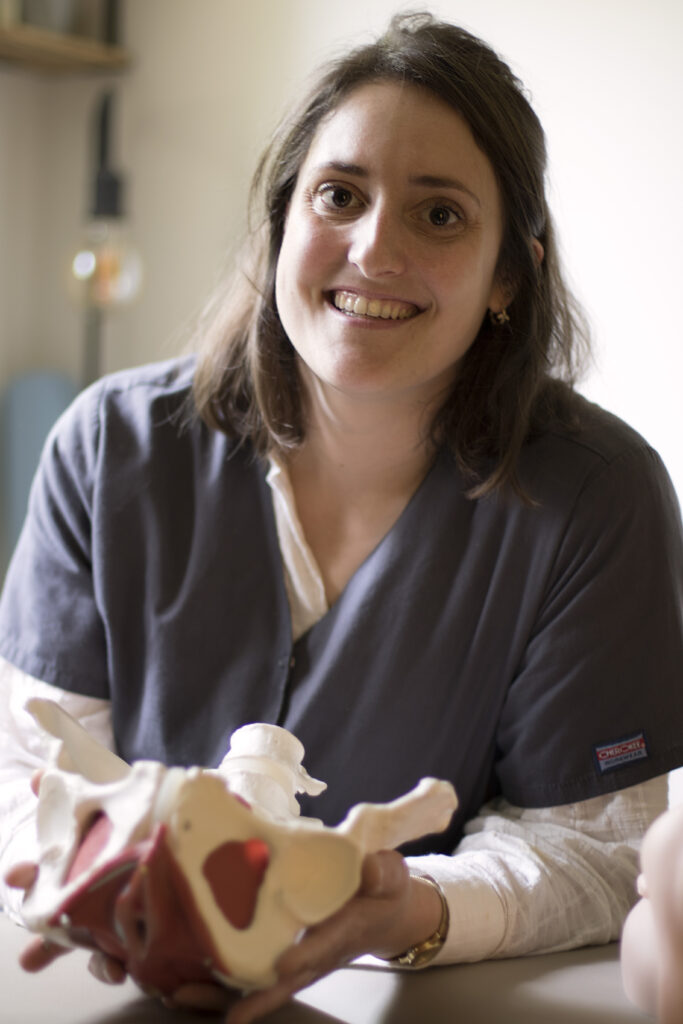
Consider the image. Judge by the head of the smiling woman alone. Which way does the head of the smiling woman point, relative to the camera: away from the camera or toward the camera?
toward the camera

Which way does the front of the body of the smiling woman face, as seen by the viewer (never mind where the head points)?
toward the camera

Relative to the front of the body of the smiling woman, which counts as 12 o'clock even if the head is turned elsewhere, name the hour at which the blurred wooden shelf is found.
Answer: The blurred wooden shelf is roughly at 5 o'clock from the smiling woman.

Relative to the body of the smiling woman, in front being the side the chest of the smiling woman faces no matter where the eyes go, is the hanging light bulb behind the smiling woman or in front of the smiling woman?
behind

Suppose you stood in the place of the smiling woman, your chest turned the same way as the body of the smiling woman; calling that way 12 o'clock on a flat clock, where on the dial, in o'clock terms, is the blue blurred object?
The blue blurred object is roughly at 5 o'clock from the smiling woman.
